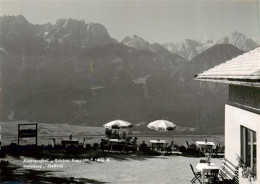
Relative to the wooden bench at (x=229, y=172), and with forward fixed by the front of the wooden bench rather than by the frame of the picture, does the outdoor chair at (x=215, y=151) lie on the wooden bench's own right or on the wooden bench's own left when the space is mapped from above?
on the wooden bench's own right

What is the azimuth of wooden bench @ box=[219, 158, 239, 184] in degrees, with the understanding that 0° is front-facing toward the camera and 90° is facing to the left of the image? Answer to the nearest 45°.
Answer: approximately 45°
